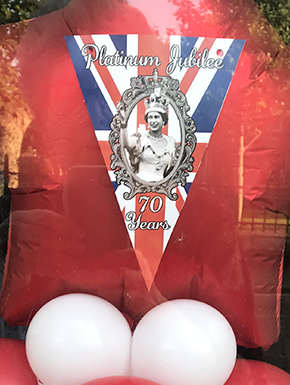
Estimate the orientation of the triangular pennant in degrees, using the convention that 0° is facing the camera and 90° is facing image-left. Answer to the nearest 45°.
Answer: approximately 0°
